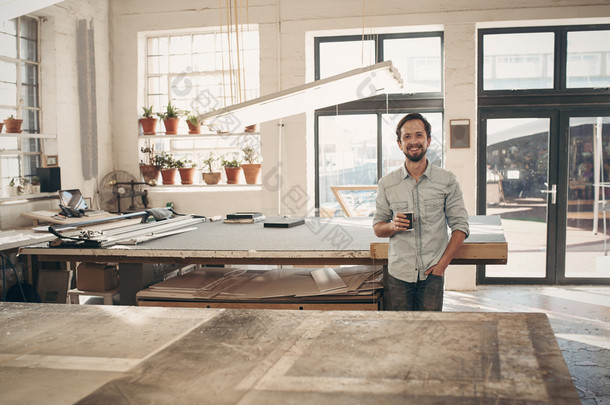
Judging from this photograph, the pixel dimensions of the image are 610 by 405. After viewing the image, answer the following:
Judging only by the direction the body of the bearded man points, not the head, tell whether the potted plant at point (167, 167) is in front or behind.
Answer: behind

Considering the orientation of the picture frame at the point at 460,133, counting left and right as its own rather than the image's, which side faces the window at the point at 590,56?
left

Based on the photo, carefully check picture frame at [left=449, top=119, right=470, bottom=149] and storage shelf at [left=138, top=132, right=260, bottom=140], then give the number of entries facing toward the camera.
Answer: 2

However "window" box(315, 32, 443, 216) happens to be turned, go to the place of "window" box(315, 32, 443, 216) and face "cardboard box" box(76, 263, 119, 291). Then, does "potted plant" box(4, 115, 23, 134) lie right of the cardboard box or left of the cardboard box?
right

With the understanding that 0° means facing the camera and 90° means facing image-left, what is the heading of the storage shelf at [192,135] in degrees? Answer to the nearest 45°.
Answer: approximately 0°

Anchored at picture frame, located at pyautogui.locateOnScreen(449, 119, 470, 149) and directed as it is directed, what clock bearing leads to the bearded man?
The bearded man is roughly at 12 o'clock from the picture frame.

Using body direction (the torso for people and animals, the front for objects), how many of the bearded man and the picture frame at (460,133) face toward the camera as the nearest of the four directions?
2

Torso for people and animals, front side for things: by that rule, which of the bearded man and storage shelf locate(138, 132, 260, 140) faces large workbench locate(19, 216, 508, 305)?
the storage shelf

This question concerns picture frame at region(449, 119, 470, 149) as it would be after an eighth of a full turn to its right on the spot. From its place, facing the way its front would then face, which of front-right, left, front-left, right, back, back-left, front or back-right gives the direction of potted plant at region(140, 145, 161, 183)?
front-right

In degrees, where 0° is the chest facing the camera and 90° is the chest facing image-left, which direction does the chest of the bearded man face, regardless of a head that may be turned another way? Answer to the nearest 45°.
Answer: approximately 0°

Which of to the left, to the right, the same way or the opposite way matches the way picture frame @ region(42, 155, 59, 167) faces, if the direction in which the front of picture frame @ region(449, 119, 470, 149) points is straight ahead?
to the left

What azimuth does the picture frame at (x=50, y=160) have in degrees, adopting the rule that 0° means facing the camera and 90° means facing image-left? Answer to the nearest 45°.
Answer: approximately 315°
